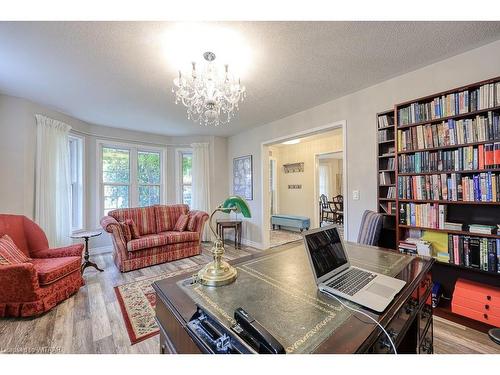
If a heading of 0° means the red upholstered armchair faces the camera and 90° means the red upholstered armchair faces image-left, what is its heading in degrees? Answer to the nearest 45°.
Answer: approximately 315°

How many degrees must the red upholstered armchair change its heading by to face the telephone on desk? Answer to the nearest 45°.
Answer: approximately 45° to its right

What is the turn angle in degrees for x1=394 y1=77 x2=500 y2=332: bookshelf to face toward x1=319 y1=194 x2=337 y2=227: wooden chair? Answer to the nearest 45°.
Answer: approximately 90° to its right

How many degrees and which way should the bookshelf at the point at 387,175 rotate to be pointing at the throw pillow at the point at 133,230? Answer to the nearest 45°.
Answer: approximately 45° to its right

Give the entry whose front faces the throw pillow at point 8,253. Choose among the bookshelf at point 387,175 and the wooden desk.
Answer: the bookshelf

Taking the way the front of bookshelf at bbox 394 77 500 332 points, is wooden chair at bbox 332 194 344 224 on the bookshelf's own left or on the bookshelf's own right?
on the bookshelf's own right

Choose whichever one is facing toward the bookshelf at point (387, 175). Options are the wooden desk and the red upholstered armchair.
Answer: the red upholstered armchair

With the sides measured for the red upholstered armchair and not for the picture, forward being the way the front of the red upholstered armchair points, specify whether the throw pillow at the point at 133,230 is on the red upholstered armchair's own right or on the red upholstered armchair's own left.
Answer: on the red upholstered armchair's own left

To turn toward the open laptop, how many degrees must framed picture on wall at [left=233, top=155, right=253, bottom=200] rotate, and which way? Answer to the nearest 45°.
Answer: approximately 45° to its left

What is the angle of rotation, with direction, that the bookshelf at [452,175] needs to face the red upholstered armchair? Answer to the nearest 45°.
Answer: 0° — it already faces it

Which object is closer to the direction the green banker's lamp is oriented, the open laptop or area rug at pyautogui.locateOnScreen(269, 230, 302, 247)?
the open laptop
